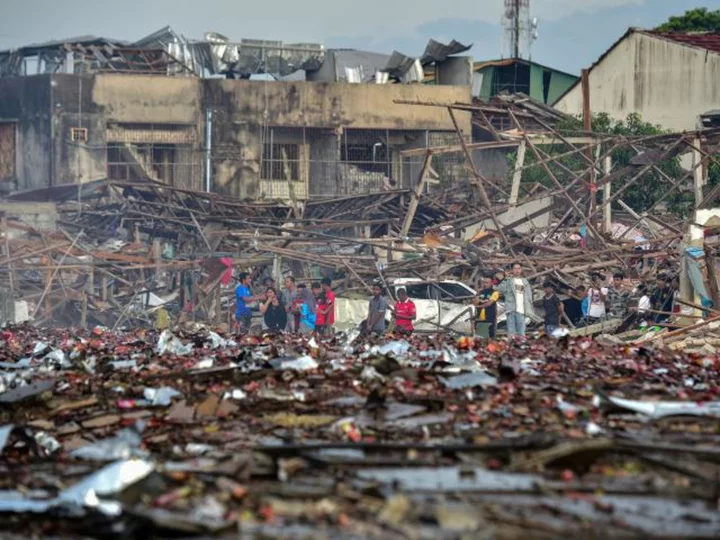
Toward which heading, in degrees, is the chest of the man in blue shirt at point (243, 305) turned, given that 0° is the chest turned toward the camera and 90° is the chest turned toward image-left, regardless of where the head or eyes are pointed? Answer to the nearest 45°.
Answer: approximately 270°

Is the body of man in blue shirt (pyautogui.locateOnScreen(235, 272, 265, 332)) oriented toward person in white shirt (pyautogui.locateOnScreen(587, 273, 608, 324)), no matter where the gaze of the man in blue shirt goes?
yes

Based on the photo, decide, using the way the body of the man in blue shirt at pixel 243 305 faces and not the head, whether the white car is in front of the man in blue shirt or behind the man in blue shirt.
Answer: in front

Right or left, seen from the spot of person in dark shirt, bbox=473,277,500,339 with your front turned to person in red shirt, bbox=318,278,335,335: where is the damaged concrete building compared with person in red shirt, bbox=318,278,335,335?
right

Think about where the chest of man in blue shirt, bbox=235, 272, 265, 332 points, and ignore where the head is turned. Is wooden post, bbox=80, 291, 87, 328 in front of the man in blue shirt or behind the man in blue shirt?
behind

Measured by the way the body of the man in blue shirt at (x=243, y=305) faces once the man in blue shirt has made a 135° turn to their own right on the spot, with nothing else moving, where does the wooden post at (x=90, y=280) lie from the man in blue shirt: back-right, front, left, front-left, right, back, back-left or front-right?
right

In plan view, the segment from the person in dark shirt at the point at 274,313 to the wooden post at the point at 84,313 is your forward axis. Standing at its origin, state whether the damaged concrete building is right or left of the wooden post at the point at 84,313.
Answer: right

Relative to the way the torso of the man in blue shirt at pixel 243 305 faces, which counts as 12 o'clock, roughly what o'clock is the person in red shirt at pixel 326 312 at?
The person in red shirt is roughly at 1 o'clock from the man in blue shirt.

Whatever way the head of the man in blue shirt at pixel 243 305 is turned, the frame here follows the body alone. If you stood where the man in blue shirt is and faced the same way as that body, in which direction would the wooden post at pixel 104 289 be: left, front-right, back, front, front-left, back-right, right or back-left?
back-left

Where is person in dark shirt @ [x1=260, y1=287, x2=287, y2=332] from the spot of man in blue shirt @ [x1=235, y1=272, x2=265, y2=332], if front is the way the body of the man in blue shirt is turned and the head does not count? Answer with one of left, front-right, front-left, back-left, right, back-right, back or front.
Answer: front-right

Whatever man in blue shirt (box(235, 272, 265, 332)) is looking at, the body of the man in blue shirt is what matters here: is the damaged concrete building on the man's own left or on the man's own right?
on the man's own left

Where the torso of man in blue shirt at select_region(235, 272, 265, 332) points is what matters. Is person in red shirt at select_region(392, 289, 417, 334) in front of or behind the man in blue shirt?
in front
